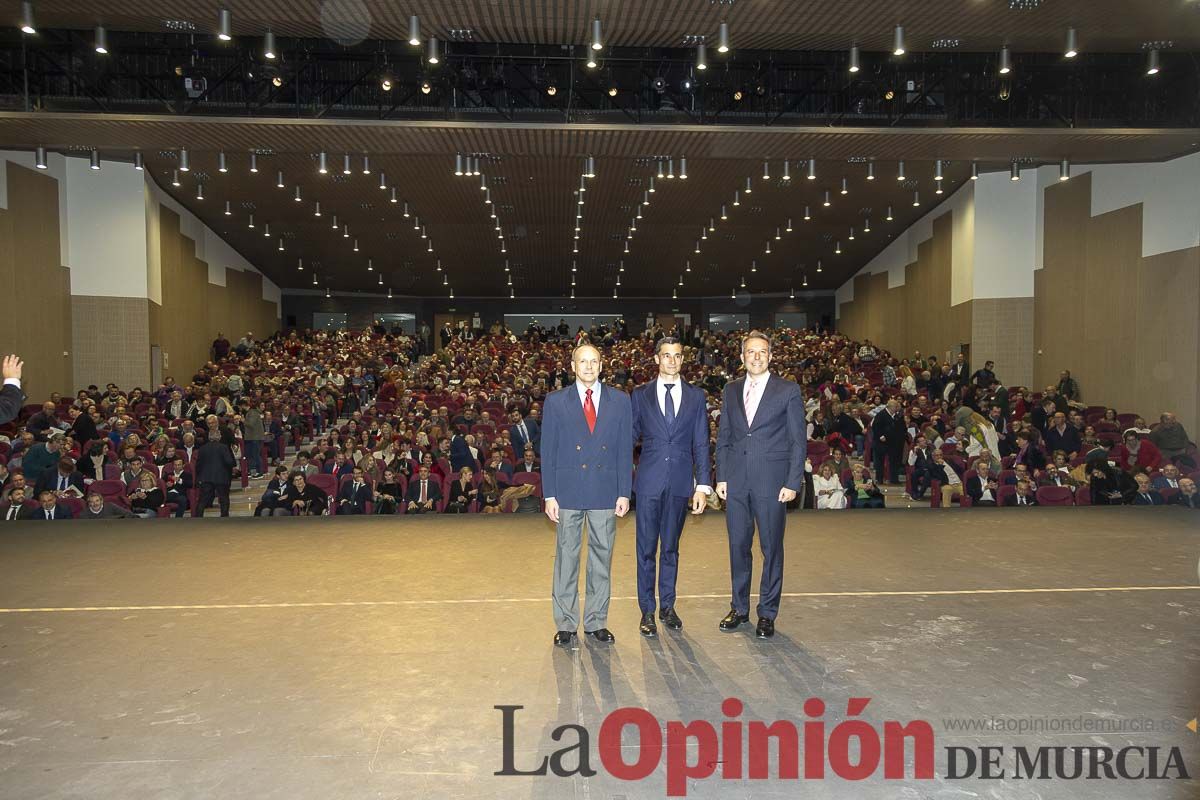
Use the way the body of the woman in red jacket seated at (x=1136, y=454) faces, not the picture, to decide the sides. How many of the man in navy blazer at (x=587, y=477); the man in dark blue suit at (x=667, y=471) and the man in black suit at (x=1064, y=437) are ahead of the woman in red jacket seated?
2

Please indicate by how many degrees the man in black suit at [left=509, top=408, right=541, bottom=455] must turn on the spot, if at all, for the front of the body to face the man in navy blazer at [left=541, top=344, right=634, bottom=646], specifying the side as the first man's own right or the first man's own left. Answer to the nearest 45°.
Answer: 0° — they already face them

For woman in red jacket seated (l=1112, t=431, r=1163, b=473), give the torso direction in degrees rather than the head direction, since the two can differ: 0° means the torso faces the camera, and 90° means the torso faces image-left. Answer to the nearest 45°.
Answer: approximately 0°

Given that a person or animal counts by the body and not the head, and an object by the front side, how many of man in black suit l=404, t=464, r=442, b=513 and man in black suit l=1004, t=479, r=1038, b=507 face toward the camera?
2

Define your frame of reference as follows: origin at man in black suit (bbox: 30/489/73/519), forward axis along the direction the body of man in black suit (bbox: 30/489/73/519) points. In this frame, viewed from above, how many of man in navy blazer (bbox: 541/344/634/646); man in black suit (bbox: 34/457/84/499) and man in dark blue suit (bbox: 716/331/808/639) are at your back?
1

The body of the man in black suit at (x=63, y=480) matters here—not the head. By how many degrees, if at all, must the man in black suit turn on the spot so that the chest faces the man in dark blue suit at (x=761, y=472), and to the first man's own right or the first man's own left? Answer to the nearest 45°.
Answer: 0° — they already face them

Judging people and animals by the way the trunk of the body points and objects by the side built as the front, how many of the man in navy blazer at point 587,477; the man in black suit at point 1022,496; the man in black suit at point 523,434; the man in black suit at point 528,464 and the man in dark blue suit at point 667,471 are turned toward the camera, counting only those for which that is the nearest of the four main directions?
5

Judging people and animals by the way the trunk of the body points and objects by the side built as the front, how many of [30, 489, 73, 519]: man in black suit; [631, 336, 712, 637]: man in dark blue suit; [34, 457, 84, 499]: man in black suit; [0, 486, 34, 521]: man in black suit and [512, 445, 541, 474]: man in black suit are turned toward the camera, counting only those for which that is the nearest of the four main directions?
5

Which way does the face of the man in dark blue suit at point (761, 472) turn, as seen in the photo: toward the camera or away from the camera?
toward the camera

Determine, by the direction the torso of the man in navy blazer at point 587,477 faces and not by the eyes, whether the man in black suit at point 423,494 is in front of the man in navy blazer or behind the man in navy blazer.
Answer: behind

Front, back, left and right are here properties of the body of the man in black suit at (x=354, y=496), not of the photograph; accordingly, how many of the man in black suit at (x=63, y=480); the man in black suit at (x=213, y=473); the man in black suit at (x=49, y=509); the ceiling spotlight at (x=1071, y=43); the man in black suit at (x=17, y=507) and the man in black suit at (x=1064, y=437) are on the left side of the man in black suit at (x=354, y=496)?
2

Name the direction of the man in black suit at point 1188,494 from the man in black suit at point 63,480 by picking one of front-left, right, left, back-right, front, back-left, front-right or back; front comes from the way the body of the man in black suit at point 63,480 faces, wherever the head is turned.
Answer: front-left

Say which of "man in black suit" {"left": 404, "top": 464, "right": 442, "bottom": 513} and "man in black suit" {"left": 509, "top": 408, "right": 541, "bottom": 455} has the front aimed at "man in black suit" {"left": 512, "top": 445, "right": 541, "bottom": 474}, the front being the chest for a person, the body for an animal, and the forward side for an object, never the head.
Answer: "man in black suit" {"left": 509, "top": 408, "right": 541, "bottom": 455}

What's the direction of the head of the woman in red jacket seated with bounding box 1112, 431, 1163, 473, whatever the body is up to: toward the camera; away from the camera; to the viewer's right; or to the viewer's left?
toward the camera

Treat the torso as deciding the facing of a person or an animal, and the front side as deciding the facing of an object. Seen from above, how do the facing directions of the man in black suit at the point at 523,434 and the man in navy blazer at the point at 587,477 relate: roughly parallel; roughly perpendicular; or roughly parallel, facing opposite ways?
roughly parallel

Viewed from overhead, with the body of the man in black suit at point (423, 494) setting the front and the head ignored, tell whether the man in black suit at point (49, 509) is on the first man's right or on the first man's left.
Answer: on the first man's right

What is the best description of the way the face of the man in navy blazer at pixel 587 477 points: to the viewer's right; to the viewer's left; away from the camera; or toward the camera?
toward the camera

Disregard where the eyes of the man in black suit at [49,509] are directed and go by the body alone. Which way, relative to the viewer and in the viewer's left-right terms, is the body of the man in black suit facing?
facing the viewer
